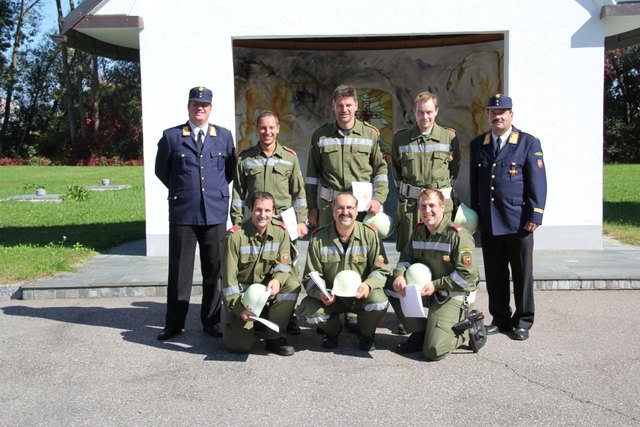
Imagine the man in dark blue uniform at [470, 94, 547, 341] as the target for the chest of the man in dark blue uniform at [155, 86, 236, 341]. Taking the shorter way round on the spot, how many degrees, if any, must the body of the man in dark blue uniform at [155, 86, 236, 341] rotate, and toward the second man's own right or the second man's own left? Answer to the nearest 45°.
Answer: approximately 90° to the second man's own left

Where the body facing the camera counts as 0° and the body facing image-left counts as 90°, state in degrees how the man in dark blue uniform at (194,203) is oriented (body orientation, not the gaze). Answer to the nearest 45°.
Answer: approximately 0°
